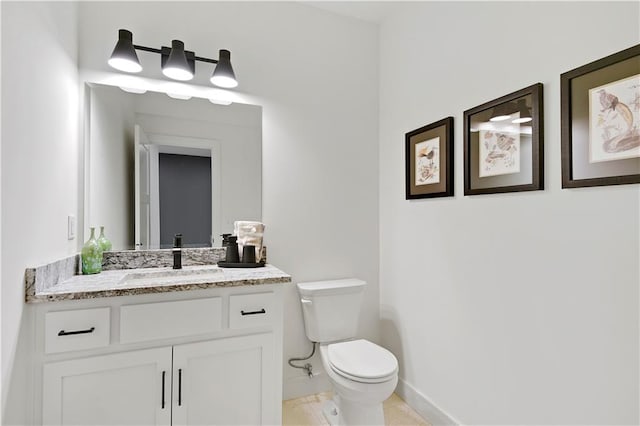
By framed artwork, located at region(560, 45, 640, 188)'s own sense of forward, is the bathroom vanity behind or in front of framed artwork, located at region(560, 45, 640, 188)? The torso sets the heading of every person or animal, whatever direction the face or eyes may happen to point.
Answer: in front

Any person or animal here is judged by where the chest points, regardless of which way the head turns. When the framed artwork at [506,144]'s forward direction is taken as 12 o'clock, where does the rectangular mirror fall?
The rectangular mirror is roughly at 1 o'clock from the framed artwork.

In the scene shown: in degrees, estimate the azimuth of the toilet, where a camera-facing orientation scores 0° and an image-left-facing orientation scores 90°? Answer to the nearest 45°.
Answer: approximately 315°

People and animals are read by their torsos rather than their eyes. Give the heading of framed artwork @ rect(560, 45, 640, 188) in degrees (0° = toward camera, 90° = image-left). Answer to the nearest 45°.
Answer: approximately 45°

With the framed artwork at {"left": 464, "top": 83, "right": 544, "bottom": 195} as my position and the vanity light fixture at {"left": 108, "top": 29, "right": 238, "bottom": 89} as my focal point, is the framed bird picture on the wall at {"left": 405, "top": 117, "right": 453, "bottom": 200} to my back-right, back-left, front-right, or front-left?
front-right
